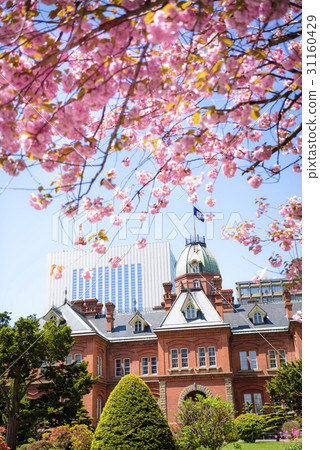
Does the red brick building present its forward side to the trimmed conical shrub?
yes

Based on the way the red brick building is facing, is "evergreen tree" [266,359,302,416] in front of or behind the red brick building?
in front

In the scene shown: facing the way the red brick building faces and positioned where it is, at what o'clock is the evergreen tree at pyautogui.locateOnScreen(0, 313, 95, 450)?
The evergreen tree is roughly at 1 o'clock from the red brick building.

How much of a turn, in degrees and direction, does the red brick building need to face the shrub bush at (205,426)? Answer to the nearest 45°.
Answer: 0° — it already faces it

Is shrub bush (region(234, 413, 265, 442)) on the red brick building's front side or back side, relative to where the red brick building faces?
on the front side

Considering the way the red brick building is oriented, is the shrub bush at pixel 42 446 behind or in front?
in front

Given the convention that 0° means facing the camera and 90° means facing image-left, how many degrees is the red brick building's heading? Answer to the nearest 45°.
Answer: approximately 0°

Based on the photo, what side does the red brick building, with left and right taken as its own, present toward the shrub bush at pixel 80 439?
front
